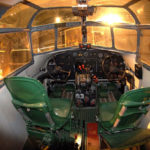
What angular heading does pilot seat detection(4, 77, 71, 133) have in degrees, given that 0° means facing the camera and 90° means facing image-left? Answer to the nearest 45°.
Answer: approximately 225°

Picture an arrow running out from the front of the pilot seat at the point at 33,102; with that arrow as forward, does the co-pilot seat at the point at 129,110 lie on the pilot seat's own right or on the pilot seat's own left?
on the pilot seat's own right
